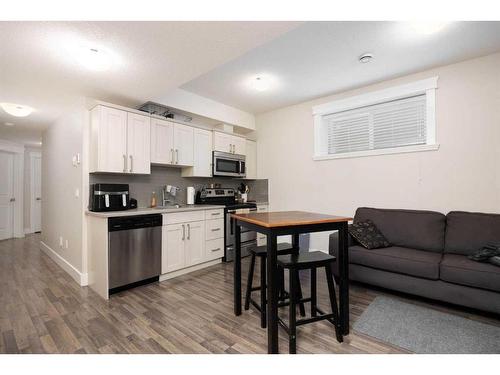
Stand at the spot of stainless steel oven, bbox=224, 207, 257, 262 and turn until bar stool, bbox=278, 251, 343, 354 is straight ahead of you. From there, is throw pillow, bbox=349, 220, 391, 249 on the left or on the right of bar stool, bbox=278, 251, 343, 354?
left

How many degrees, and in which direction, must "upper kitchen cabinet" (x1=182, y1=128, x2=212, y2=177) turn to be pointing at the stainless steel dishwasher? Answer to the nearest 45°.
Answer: approximately 90° to its right

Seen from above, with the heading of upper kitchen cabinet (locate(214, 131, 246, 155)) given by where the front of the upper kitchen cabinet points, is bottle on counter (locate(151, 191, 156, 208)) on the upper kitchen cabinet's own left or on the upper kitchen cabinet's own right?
on the upper kitchen cabinet's own right

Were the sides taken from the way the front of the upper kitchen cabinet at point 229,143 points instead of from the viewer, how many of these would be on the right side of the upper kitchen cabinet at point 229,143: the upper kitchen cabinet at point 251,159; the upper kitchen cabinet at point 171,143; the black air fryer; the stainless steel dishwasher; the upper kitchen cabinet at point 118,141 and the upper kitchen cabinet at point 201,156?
5

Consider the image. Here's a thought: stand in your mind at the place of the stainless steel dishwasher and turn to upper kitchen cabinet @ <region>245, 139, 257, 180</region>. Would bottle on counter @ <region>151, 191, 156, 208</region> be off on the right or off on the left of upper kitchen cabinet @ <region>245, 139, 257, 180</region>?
left

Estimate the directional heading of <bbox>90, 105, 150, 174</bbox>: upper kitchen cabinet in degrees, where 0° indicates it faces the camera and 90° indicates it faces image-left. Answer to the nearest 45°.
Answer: approximately 315°

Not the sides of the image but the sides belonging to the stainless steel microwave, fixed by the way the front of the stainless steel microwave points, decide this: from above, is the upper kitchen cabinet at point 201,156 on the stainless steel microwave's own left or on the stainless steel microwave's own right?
on the stainless steel microwave's own right

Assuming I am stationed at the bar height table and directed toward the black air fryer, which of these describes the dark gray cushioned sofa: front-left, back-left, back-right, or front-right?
back-right

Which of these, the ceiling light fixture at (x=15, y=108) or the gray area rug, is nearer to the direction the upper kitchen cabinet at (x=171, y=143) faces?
the gray area rug

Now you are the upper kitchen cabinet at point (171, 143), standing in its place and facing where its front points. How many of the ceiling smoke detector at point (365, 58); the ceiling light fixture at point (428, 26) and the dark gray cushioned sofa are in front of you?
3

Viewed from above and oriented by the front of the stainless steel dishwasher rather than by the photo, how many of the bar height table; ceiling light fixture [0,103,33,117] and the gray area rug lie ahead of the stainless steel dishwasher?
2
